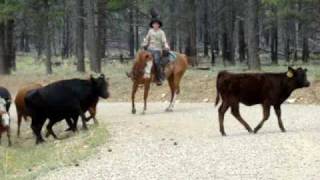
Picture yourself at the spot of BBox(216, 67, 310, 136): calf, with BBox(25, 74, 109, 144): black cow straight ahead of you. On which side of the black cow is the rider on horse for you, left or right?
right

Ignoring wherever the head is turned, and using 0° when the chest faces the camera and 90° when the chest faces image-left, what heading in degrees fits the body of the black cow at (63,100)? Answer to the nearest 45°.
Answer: approximately 225°

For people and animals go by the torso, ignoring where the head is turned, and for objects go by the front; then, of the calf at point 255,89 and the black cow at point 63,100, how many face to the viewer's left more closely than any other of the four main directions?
0

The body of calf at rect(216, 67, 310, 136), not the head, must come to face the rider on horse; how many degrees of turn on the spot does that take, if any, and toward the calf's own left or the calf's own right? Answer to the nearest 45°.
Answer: approximately 135° to the calf's own left

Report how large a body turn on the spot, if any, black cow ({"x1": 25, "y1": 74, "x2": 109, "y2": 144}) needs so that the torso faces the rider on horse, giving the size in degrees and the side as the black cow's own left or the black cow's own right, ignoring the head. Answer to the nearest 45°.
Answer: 0° — it already faces them

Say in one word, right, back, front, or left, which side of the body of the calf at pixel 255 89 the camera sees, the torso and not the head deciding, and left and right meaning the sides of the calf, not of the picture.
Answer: right
